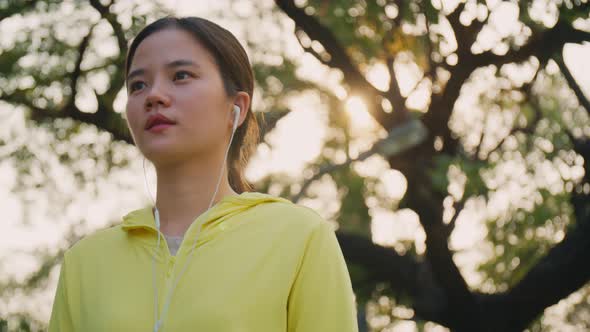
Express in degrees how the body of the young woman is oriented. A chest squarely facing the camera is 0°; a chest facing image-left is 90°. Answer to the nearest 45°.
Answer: approximately 45°

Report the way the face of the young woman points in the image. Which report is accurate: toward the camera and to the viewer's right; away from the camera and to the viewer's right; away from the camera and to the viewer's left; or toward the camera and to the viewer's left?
toward the camera and to the viewer's left

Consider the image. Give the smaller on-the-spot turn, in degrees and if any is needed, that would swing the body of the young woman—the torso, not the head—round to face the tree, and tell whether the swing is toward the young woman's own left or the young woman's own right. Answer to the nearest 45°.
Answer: approximately 180°
